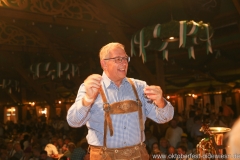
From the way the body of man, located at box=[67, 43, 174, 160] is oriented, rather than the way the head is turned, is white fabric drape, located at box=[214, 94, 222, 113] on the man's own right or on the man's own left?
on the man's own left

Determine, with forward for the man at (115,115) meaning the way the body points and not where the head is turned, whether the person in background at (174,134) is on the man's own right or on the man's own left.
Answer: on the man's own left

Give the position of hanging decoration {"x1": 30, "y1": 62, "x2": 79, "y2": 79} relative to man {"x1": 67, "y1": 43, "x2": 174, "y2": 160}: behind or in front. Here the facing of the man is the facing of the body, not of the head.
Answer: behind

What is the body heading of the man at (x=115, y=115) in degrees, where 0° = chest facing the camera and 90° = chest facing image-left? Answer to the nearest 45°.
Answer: approximately 315°

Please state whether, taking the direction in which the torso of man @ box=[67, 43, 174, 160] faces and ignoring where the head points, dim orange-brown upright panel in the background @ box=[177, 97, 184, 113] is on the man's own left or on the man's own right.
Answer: on the man's own left
